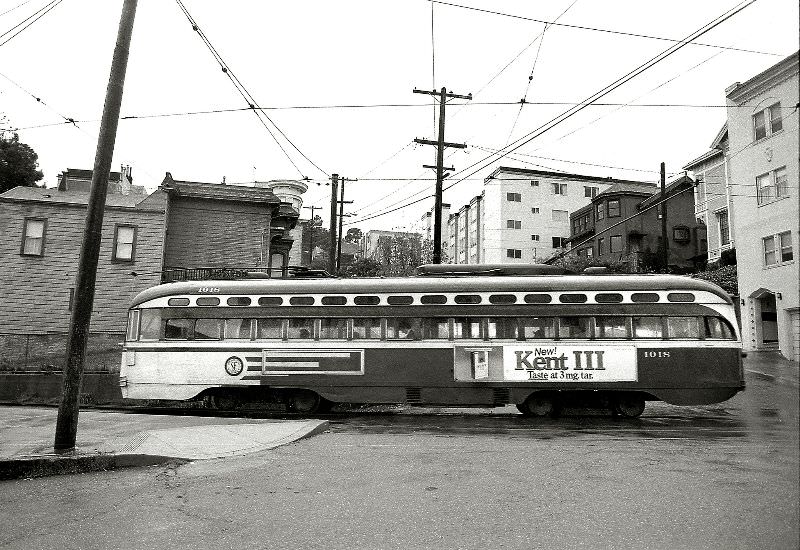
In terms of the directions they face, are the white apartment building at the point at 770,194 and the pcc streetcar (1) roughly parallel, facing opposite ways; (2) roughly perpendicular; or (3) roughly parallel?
roughly parallel

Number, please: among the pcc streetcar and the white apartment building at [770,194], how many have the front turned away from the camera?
0

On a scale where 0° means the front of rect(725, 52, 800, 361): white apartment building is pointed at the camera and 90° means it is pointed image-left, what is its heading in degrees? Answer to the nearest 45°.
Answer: approximately 45°

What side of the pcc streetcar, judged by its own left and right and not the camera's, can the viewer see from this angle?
left

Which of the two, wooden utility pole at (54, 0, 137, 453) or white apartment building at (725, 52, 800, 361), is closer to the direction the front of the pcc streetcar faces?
the wooden utility pole

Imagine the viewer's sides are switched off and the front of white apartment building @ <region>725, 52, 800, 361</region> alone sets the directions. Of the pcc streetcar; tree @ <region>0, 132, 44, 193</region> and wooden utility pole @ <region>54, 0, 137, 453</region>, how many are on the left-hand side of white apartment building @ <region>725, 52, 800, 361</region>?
0
